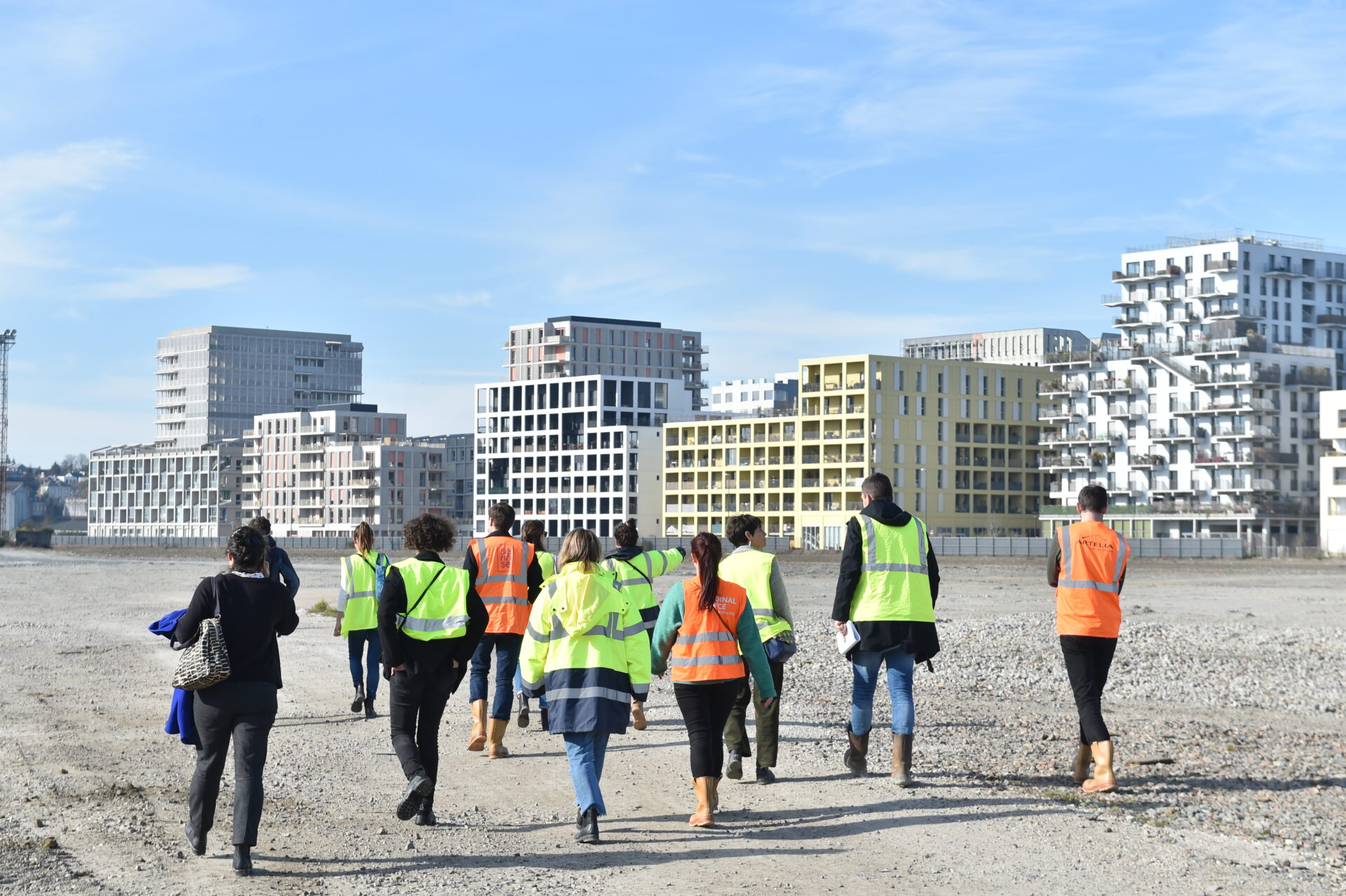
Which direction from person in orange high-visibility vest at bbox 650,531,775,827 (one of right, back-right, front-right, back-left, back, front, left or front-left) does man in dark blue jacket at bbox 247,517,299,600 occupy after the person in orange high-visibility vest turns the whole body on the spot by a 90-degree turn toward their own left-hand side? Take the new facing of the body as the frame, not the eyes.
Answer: front-right

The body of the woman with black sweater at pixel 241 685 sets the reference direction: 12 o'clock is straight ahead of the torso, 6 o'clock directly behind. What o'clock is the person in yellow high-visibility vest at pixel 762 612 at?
The person in yellow high-visibility vest is roughly at 2 o'clock from the woman with black sweater.

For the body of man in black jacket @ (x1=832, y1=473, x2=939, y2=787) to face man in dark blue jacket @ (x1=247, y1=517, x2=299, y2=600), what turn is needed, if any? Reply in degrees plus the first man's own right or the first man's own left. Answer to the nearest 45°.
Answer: approximately 45° to the first man's own left

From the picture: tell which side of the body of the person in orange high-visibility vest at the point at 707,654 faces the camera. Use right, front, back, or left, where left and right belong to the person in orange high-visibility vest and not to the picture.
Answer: back

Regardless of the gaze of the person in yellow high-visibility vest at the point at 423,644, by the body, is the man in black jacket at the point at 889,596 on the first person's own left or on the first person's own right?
on the first person's own right

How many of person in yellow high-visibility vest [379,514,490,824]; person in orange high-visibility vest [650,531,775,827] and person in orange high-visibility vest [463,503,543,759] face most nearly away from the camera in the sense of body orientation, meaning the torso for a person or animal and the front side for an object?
3

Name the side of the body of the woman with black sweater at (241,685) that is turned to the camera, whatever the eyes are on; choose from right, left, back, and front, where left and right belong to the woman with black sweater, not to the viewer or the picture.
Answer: back

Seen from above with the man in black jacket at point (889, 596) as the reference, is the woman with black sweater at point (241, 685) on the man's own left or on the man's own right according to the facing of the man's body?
on the man's own left

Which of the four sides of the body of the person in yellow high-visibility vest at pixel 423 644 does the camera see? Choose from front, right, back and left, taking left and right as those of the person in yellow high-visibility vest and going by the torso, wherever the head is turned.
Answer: back

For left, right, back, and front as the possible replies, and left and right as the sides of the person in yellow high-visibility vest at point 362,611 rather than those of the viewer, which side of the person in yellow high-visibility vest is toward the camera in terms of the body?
back

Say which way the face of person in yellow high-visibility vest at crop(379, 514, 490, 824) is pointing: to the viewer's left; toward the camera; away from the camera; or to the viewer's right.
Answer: away from the camera

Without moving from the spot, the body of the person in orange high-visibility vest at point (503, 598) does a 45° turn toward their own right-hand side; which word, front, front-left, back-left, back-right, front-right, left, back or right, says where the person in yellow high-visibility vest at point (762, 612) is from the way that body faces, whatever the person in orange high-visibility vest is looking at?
right

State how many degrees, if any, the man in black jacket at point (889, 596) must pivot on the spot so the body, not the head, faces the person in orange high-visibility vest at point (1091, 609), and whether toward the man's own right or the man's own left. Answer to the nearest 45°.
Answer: approximately 90° to the man's own right

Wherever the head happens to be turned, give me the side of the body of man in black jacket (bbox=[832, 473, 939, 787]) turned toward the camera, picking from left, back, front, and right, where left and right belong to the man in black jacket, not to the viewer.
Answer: back

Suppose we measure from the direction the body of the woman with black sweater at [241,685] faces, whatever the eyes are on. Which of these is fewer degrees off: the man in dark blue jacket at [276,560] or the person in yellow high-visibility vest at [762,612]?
the man in dark blue jacket

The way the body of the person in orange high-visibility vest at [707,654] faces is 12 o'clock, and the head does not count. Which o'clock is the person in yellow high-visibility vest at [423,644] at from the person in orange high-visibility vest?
The person in yellow high-visibility vest is roughly at 9 o'clock from the person in orange high-visibility vest.

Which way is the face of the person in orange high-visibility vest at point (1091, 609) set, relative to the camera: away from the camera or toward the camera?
away from the camera

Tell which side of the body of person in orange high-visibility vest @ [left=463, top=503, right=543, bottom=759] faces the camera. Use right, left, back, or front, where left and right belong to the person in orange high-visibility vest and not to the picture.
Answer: back

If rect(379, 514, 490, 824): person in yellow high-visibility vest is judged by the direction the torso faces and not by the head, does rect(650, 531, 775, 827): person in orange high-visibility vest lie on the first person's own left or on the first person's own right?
on the first person's own right
